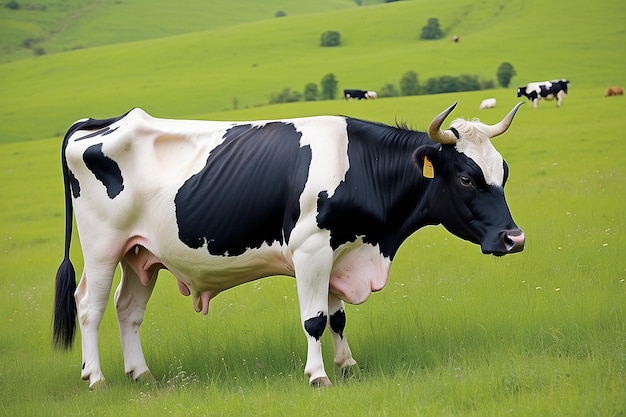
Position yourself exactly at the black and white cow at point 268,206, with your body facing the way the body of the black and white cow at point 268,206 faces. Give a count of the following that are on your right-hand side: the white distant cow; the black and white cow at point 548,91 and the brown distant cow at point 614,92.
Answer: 0

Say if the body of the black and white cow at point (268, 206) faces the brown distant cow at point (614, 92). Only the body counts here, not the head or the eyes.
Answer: no

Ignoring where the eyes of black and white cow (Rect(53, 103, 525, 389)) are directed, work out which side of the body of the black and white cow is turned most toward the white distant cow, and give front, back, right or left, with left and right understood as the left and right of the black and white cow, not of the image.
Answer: left

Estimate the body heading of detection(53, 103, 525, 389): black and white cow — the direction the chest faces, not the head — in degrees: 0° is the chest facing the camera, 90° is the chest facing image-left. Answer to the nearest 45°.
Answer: approximately 270°

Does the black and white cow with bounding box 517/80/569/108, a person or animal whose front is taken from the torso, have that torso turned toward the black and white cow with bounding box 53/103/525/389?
no
